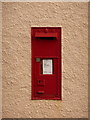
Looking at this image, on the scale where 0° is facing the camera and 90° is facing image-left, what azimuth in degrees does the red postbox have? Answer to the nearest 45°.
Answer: approximately 0°
